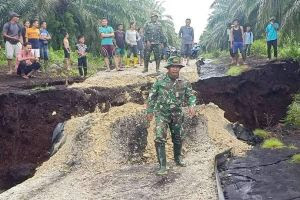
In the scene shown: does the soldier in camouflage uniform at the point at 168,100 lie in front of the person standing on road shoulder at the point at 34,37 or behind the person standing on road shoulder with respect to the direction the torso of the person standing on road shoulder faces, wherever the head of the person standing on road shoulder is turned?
in front

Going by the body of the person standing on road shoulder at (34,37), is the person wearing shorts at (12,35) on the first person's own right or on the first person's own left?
on the first person's own right

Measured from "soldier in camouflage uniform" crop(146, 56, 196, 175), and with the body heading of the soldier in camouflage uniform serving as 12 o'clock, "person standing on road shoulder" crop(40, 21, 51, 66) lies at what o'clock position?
The person standing on road shoulder is roughly at 5 o'clock from the soldier in camouflage uniform.

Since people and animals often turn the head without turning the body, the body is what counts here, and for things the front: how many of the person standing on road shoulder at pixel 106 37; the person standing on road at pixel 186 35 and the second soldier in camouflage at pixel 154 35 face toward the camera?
3

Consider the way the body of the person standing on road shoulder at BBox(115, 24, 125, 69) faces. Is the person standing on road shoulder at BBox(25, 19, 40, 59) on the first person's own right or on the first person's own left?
on the first person's own right

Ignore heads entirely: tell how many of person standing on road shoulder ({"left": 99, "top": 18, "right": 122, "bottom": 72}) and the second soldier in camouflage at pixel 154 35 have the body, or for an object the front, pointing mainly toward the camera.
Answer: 2

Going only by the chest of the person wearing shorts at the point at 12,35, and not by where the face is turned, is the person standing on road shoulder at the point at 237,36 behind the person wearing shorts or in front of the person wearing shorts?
in front

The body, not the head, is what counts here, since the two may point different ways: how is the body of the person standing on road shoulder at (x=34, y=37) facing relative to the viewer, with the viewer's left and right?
facing the viewer and to the right of the viewer

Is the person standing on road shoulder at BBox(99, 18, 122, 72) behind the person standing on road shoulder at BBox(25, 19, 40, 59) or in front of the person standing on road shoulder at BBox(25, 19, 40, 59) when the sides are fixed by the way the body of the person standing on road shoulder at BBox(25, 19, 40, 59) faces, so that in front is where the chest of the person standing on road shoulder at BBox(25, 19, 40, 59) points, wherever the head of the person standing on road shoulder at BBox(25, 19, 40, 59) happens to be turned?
in front

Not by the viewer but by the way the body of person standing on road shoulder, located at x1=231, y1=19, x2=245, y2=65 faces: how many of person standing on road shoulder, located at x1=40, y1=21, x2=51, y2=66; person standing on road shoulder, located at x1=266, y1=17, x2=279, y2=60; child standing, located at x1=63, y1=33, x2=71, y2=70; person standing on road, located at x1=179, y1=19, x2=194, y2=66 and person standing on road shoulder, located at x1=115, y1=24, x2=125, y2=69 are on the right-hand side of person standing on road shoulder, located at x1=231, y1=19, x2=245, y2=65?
4

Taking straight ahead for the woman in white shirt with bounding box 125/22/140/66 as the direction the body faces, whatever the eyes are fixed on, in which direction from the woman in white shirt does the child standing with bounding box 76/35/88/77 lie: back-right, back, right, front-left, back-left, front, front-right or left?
front-right
